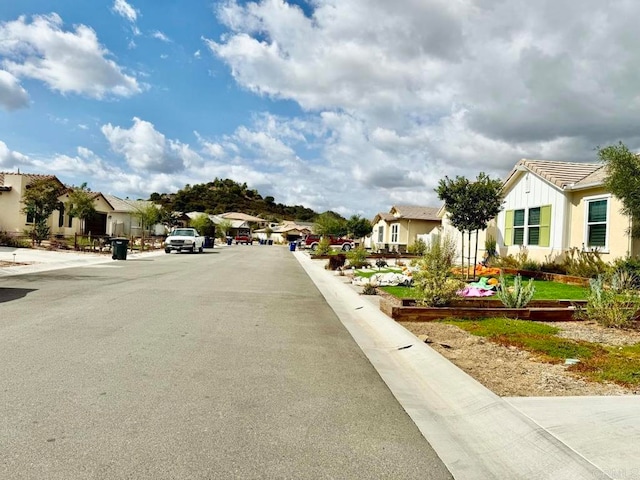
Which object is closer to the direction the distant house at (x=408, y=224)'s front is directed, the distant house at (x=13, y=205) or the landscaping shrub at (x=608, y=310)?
the distant house

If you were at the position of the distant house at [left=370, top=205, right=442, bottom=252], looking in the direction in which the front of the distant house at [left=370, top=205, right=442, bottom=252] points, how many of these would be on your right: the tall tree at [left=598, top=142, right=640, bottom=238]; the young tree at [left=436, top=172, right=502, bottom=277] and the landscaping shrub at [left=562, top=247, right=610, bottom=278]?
0

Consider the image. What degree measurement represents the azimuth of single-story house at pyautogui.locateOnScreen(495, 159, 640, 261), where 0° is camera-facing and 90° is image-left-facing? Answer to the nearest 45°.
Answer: approximately 45°

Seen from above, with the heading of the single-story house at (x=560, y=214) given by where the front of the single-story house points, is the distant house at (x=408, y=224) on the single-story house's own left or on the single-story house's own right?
on the single-story house's own right

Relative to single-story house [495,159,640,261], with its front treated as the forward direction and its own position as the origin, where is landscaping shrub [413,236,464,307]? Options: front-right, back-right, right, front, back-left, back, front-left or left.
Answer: front-left

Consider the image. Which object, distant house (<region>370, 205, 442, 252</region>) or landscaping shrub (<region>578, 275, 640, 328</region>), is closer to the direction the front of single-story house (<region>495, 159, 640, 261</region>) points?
the landscaping shrub

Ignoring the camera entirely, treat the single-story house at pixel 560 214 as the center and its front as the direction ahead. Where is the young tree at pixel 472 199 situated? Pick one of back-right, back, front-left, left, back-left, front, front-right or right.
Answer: front

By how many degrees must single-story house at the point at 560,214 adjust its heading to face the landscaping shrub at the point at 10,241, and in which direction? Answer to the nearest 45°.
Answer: approximately 45° to its right

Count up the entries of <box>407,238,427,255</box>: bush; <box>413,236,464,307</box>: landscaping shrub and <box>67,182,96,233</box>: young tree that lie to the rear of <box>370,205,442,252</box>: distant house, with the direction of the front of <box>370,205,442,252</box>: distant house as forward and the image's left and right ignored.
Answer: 0

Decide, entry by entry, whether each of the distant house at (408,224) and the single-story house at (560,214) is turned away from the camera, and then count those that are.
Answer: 0

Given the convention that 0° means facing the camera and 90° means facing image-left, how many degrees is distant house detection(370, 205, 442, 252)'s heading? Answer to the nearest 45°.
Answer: approximately 45°

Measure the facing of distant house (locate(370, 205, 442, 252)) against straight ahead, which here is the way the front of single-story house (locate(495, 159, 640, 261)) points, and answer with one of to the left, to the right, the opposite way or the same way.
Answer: the same way

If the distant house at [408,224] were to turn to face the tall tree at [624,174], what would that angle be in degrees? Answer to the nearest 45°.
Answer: approximately 45° to its left
